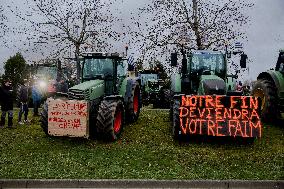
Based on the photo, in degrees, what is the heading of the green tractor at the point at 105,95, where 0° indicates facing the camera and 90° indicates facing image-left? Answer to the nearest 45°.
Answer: approximately 45°

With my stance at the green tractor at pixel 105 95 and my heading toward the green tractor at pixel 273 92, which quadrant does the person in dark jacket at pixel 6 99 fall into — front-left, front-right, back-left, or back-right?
back-left

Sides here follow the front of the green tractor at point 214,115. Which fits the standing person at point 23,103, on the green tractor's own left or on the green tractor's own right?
on the green tractor's own right

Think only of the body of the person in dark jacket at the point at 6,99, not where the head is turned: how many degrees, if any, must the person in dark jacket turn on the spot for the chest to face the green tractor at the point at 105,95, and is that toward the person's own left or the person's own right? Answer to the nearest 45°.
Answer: approximately 45° to the person's own left

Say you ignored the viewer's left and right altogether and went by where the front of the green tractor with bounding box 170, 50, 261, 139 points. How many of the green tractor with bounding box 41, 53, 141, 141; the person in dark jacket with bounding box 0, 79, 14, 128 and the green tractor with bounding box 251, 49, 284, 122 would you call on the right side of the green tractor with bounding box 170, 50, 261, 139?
2

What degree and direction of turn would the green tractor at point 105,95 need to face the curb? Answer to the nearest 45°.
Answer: approximately 45° to its left

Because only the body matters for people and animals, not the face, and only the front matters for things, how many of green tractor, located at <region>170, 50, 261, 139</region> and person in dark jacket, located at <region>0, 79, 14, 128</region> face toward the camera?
2

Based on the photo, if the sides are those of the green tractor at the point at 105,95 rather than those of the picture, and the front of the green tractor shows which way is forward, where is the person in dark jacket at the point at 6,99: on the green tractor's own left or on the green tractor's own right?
on the green tractor's own right

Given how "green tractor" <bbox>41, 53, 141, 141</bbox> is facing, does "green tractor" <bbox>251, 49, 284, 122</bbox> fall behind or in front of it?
behind

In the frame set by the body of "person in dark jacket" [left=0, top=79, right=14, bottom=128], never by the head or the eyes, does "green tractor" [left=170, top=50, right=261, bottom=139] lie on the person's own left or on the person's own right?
on the person's own left

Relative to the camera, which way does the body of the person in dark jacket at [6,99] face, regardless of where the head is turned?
toward the camera

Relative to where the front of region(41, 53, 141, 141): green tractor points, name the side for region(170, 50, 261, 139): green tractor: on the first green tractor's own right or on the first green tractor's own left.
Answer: on the first green tractor's own left

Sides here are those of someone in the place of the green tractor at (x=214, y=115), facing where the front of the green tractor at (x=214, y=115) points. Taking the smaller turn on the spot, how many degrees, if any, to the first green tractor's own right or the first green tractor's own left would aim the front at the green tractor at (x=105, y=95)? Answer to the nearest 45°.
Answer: approximately 90° to the first green tractor's own right
